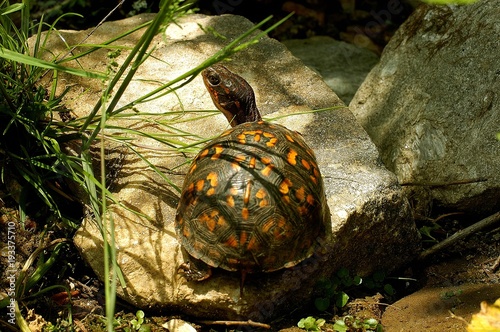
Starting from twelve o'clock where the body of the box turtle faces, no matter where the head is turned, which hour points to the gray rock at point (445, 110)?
The gray rock is roughly at 2 o'clock from the box turtle.

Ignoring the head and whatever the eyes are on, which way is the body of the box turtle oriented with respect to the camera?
away from the camera
